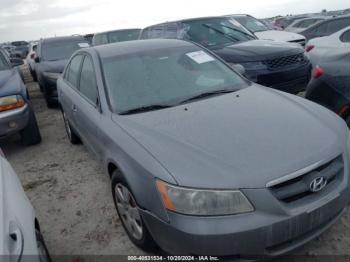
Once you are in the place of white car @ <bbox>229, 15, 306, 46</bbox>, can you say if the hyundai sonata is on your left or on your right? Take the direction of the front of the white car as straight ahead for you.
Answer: on your right

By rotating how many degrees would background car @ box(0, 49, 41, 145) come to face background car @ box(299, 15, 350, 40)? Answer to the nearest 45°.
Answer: approximately 90° to its left

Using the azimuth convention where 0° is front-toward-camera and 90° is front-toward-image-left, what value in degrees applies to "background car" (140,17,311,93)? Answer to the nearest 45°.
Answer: approximately 315°

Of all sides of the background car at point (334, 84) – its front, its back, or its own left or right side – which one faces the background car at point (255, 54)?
left

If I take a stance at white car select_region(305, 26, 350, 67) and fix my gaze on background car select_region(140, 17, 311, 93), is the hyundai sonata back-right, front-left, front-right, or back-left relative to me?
front-left

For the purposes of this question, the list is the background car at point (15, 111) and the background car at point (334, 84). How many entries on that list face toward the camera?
1

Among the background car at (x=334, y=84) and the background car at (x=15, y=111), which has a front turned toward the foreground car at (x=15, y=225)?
the background car at (x=15, y=111)

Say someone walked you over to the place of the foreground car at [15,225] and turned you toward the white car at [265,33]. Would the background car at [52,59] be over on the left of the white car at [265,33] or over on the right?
left

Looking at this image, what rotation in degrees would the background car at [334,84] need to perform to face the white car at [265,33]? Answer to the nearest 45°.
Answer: approximately 45° to its left

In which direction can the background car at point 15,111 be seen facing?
toward the camera
